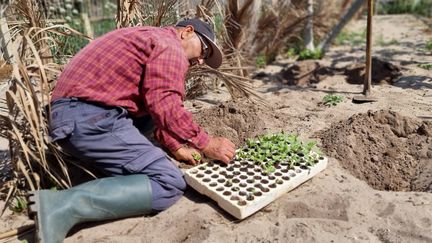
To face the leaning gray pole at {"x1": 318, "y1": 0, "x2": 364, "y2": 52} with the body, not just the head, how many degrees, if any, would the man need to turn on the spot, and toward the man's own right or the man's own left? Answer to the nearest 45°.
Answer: approximately 45° to the man's own left

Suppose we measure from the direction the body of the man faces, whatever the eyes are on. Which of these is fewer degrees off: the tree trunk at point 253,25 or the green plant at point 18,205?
the tree trunk

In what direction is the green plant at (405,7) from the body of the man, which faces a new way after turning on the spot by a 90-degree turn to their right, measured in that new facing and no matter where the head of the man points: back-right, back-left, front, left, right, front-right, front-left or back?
back-left

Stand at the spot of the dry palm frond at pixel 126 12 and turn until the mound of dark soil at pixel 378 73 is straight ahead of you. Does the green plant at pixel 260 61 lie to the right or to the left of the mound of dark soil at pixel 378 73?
left

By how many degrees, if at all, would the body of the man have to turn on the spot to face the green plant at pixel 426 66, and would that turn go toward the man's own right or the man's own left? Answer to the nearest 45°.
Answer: approximately 45° to the man's own left

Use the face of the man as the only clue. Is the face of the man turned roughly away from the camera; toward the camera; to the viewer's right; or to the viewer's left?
to the viewer's right

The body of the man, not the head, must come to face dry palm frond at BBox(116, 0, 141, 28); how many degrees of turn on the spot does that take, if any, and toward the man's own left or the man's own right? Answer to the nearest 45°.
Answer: approximately 90° to the man's own left

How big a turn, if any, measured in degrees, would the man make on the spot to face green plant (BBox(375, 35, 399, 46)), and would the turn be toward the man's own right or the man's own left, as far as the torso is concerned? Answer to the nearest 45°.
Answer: approximately 45° to the man's own left

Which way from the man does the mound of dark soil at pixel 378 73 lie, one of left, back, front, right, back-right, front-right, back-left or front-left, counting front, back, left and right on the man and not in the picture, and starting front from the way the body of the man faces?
front-left

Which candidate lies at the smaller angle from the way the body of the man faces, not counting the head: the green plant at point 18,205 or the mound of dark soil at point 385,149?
the mound of dark soil

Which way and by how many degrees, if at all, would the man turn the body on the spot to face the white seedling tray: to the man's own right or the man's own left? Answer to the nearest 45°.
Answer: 0° — they already face it

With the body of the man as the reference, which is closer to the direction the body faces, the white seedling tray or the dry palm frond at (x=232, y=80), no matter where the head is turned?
the white seedling tray

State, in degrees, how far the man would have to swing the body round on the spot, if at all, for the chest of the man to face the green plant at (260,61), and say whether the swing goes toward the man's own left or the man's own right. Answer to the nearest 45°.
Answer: approximately 45° to the man's own left

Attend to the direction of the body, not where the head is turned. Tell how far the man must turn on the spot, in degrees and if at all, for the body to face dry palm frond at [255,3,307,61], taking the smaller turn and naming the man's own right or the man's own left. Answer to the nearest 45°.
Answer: approximately 45° to the man's own left

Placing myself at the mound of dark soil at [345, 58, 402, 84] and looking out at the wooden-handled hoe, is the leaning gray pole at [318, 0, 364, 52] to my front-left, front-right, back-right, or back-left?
back-right

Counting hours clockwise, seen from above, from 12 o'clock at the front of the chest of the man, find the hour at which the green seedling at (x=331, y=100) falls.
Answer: The green seedling is roughly at 11 o'clock from the man.

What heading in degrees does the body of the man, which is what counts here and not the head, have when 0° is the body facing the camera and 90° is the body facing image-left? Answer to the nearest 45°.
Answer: approximately 270°

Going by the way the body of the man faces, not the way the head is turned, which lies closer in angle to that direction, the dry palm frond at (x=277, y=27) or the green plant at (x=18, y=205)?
the dry palm frond
